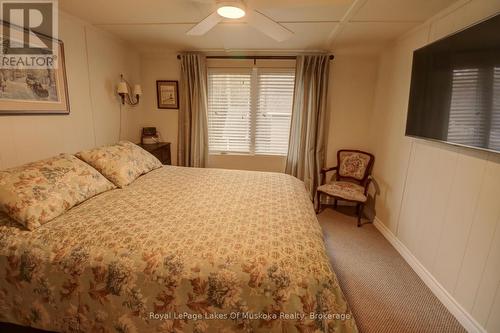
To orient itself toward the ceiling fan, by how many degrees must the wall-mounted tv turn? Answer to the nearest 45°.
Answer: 0° — it already faces it

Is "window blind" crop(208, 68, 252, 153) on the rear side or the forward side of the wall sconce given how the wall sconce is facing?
on the forward side

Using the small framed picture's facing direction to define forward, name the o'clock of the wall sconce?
The wall sconce is roughly at 2 o'clock from the small framed picture.

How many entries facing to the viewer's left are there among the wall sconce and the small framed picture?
0

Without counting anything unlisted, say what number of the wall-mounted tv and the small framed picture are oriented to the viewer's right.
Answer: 0

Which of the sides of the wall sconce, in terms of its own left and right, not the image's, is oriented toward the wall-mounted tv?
front

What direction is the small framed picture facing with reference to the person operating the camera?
facing the viewer

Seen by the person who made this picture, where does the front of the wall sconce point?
facing the viewer and to the right of the viewer

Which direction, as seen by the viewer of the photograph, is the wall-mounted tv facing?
facing the viewer and to the left of the viewer

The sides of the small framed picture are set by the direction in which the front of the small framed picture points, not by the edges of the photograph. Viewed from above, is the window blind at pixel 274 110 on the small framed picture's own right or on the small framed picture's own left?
on the small framed picture's own left

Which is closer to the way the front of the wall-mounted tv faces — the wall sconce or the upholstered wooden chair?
the wall sconce

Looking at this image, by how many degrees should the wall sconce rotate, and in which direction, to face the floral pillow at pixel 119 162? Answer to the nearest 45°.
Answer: approximately 45° to its right

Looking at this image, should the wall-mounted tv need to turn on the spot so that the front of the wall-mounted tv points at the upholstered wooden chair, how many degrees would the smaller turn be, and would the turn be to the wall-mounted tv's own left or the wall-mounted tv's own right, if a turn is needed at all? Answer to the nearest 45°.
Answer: approximately 90° to the wall-mounted tv's own right

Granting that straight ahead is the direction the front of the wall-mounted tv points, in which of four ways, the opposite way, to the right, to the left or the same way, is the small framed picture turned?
to the left
